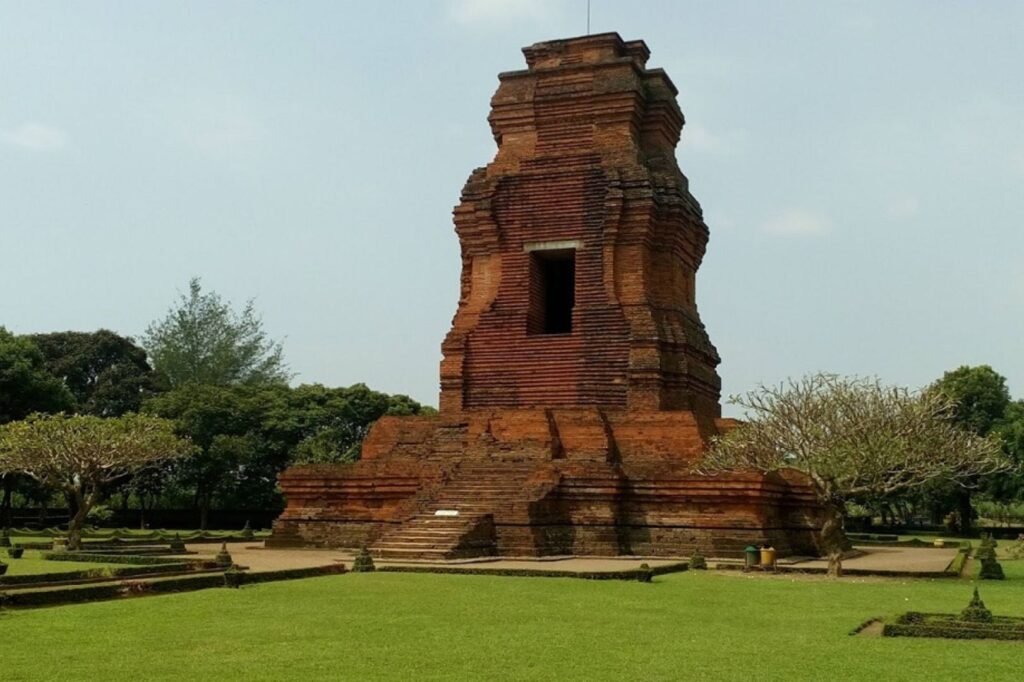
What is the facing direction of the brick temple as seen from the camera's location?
facing the viewer and to the left of the viewer

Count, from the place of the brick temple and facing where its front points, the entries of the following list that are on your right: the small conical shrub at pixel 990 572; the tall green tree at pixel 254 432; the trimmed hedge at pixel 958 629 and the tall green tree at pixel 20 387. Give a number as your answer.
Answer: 2

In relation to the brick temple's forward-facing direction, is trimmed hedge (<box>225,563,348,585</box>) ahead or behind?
ahead

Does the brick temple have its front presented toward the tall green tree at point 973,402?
no

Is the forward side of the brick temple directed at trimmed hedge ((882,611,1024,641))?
no

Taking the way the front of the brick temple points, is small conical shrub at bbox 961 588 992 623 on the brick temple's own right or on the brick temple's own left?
on the brick temple's own left

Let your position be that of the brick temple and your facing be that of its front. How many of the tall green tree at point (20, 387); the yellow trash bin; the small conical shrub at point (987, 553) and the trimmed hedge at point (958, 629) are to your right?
1

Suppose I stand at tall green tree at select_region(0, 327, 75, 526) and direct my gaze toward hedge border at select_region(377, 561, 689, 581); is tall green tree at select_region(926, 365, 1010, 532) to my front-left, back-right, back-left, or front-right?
front-left

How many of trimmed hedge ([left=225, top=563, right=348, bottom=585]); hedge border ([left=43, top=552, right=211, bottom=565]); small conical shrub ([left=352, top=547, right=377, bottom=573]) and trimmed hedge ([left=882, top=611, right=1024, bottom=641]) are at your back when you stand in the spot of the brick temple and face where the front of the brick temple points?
0

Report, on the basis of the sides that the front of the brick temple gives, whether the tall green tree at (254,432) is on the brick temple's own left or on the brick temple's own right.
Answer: on the brick temple's own right

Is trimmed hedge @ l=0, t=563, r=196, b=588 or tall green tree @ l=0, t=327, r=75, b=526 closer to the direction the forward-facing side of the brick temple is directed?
the trimmed hedge

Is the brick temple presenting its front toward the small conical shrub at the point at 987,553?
no

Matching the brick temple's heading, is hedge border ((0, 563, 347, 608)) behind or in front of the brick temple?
in front

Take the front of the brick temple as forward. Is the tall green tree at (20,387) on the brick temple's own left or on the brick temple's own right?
on the brick temple's own right

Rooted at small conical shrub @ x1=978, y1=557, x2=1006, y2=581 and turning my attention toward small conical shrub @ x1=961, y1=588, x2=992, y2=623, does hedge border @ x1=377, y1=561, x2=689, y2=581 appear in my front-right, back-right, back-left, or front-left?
front-right
